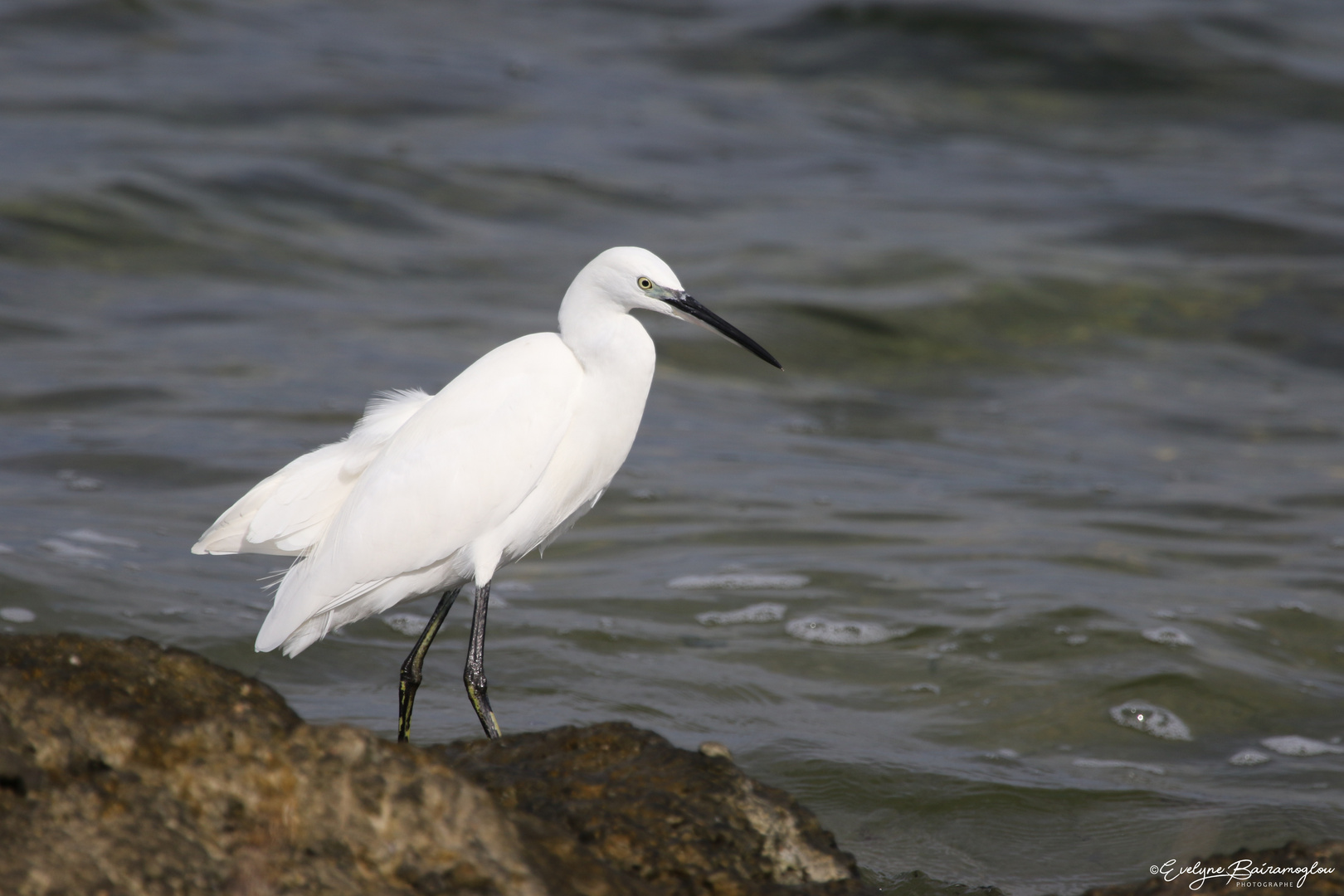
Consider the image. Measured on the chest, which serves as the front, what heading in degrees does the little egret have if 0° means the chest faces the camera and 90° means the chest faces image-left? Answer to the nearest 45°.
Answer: approximately 270°
